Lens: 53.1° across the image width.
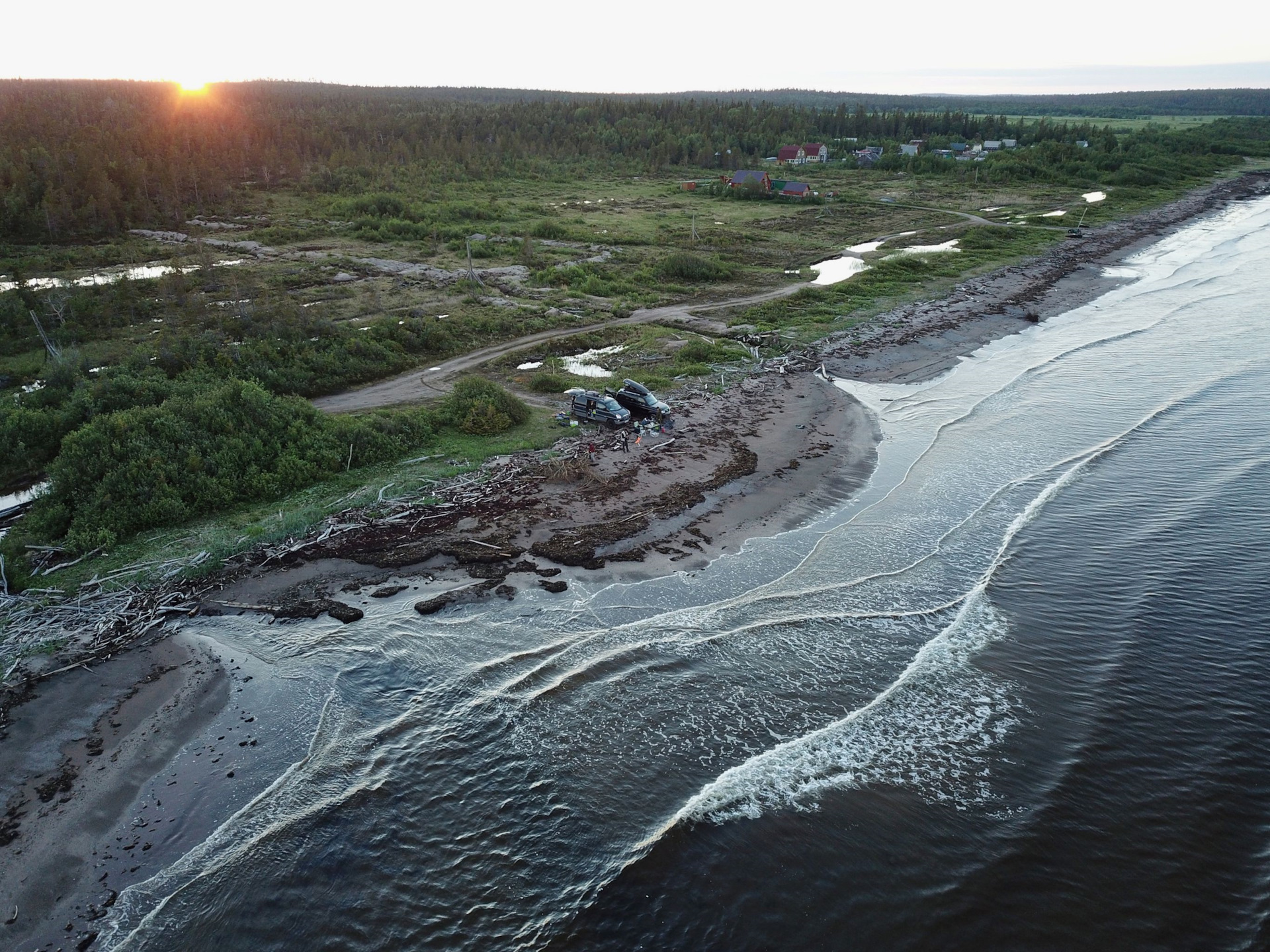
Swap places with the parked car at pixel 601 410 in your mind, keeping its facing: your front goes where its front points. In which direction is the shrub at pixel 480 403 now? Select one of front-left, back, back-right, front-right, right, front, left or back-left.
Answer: back-right

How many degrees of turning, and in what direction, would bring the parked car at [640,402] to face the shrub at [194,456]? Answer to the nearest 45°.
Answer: approximately 90° to its right

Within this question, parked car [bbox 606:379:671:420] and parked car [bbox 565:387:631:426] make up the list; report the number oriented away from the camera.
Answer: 0

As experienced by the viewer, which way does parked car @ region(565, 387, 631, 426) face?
facing the viewer and to the right of the viewer

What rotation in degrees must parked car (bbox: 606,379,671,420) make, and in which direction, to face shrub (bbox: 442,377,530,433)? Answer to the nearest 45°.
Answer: approximately 135° to its right

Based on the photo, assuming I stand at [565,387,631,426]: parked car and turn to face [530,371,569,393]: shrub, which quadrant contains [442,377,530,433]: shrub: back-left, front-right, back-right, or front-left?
front-left

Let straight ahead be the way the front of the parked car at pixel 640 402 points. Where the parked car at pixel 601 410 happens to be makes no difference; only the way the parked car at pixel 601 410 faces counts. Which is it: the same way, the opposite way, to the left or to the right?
the same way

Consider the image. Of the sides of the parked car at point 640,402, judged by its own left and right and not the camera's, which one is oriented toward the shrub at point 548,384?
back

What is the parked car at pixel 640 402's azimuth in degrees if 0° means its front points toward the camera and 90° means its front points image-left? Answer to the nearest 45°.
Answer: approximately 315°

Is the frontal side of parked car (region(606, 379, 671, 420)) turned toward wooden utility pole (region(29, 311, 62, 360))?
no

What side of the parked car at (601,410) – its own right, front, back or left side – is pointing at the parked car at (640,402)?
left
